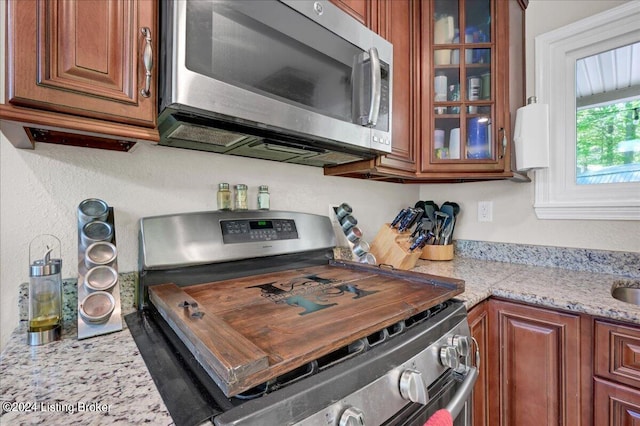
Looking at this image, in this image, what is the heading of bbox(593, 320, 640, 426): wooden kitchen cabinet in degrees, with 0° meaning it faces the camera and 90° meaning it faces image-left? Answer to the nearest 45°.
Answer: approximately 45°

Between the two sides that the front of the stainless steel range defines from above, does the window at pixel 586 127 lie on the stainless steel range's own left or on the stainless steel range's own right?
on the stainless steel range's own left

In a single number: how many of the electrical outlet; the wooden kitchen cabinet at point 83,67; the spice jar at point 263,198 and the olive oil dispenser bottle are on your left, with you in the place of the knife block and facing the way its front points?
1

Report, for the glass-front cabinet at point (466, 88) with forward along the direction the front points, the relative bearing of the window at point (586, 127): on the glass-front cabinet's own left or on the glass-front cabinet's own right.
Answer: on the glass-front cabinet's own left

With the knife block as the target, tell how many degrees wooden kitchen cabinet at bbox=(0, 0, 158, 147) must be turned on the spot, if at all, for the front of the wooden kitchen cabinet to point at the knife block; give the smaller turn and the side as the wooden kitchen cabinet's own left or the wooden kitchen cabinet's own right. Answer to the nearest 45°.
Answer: approximately 45° to the wooden kitchen cabinet's own left

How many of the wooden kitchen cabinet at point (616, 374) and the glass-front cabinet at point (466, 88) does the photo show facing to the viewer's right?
0

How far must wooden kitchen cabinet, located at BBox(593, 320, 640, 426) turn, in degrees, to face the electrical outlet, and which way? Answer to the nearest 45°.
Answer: approximately 90° to its right

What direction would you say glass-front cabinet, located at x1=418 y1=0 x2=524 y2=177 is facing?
toward the camera

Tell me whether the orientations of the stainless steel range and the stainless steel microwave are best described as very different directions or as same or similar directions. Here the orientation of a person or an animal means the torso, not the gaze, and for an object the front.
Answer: same or similar directions

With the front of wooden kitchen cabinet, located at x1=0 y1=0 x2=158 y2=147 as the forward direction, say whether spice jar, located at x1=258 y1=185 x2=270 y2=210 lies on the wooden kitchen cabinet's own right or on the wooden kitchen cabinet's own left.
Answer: on the wooden kitchen cabinet's own left

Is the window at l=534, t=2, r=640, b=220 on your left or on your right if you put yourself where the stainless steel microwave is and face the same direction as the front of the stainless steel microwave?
on your left
